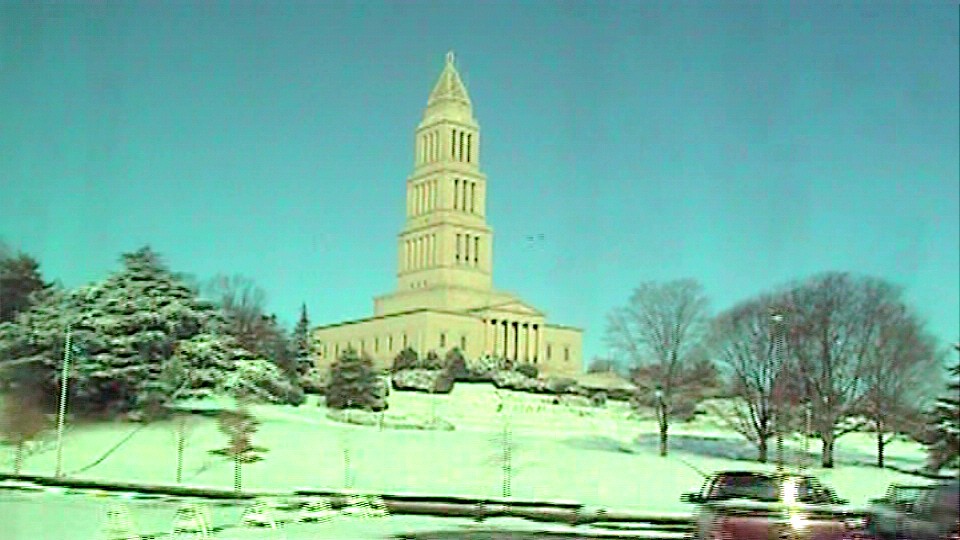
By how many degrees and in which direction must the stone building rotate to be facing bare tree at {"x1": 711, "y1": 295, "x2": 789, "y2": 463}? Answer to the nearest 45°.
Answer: approximately 45° to its right

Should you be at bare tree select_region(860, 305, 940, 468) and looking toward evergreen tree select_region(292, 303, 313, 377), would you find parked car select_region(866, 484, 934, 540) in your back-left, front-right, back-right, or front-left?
back-left

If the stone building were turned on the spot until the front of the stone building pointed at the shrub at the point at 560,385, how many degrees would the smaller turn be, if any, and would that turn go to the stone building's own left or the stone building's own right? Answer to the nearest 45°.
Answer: approximately 45° to the stone building's own right

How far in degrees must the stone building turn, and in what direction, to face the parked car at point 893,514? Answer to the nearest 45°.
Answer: approximately 45° to its right

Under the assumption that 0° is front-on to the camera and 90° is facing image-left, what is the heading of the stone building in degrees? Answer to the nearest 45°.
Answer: approximately 315°

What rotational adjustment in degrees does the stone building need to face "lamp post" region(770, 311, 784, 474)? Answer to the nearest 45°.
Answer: approximately 45° to its right

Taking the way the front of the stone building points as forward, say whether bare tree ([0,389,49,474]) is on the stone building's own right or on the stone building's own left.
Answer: on the stone building's own right

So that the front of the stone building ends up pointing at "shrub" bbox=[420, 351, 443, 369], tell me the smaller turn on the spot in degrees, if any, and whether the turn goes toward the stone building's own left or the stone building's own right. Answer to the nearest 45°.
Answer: approximately 45° to the stone building's own right

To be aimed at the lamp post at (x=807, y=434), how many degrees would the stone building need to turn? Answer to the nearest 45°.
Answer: approximately 45° to its right

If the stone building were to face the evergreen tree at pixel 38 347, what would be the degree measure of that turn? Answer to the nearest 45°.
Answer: approximately 45° to its right
